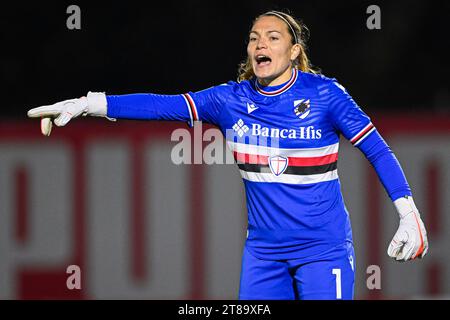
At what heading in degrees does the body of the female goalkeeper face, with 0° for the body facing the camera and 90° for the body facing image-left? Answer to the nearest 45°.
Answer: approximately 0°

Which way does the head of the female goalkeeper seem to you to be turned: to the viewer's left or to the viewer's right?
to the viewer's left
